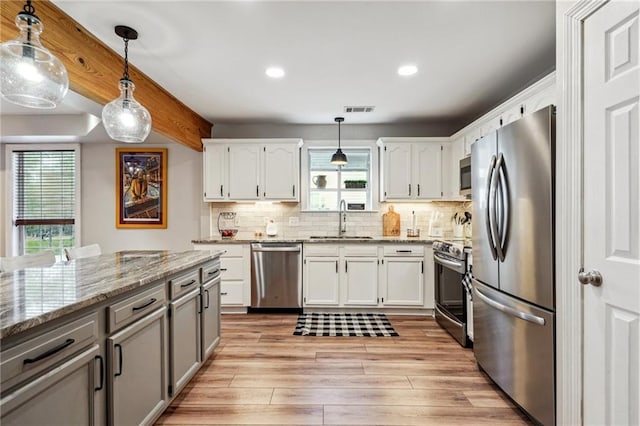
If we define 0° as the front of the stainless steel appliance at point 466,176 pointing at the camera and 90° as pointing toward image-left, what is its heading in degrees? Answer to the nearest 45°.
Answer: approximately 90°

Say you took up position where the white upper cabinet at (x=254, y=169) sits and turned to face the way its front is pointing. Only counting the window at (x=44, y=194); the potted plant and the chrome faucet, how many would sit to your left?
2

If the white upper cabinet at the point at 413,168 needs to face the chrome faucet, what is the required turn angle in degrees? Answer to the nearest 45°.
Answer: approximately 90° to its right

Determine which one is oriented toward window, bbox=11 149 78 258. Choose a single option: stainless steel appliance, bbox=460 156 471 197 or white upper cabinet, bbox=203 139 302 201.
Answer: the stainless steel appliance

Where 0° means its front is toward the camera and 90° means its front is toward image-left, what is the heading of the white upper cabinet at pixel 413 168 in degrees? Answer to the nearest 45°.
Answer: approximately 0°

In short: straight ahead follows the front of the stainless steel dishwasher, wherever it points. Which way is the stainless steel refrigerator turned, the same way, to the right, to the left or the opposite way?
to the right

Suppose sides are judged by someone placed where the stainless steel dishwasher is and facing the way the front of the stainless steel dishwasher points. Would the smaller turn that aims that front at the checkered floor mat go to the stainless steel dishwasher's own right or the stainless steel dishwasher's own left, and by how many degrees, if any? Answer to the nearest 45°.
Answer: approximately 45° to the stainless steel dishwasher's own left

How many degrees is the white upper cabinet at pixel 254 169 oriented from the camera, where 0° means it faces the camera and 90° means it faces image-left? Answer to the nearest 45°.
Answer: approximately 0°
